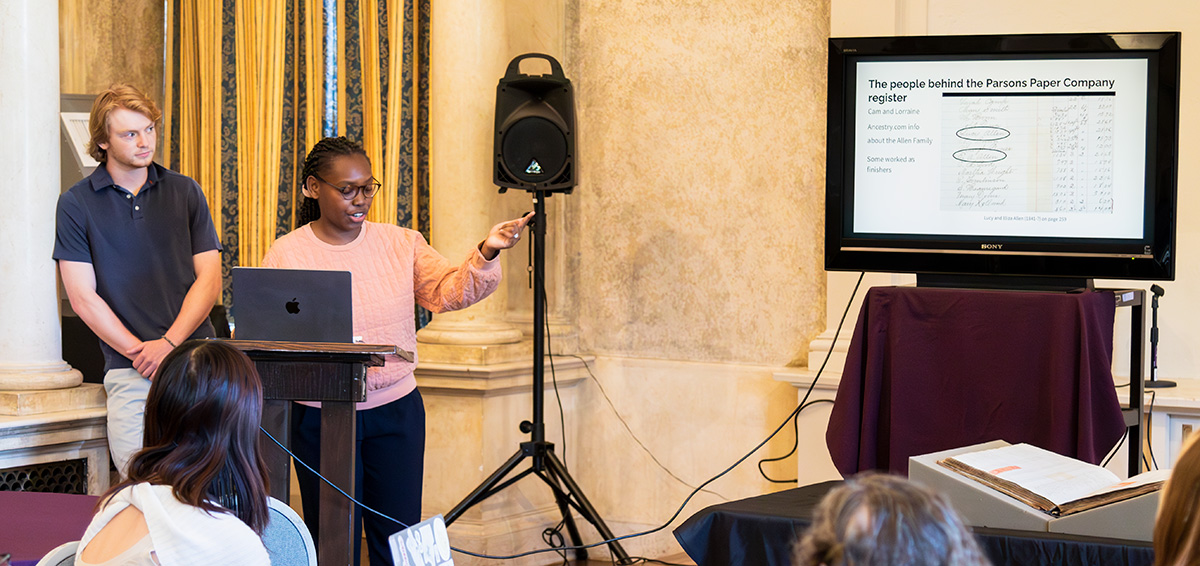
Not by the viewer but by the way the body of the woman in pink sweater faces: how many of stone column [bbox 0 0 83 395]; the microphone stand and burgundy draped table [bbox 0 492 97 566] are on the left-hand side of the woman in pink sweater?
1

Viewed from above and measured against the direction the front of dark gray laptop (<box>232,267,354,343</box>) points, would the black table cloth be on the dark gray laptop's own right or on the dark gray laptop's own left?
on the dark gray laptop's own right

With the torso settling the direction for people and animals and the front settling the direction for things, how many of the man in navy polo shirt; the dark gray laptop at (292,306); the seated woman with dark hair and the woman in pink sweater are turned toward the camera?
2

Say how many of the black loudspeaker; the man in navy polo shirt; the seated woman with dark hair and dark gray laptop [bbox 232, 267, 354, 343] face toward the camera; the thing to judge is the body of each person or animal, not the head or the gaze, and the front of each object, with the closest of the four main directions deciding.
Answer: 2

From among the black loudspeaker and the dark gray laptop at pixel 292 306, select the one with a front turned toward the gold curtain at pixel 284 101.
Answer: the dark gray laptop

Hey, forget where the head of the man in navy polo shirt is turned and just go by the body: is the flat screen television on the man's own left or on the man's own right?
on the man's own left

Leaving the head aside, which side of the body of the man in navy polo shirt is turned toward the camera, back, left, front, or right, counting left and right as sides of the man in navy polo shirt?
front

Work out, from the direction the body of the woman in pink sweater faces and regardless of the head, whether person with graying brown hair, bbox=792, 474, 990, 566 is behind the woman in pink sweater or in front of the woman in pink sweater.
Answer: in front

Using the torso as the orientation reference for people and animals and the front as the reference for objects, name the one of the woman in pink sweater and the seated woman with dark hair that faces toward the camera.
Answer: the woman in pink sweater

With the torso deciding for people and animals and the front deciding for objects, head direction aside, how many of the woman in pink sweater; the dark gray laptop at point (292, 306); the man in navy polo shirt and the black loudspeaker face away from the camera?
1

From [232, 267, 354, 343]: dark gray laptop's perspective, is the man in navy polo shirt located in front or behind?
in front

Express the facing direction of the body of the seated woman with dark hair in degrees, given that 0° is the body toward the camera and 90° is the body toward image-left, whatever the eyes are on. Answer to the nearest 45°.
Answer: approximately 225°

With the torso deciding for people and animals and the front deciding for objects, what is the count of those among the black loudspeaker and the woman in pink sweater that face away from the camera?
0

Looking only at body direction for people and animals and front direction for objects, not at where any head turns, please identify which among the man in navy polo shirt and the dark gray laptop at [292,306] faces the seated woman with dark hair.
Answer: the man in navy polo shirt

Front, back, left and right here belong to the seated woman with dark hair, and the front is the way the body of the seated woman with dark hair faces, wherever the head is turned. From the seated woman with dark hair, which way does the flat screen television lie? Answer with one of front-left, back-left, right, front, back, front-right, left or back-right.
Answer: front-right

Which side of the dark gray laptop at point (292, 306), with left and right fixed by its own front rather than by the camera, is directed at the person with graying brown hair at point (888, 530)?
back

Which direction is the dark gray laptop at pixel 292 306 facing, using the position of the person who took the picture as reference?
facing away from the viewer
